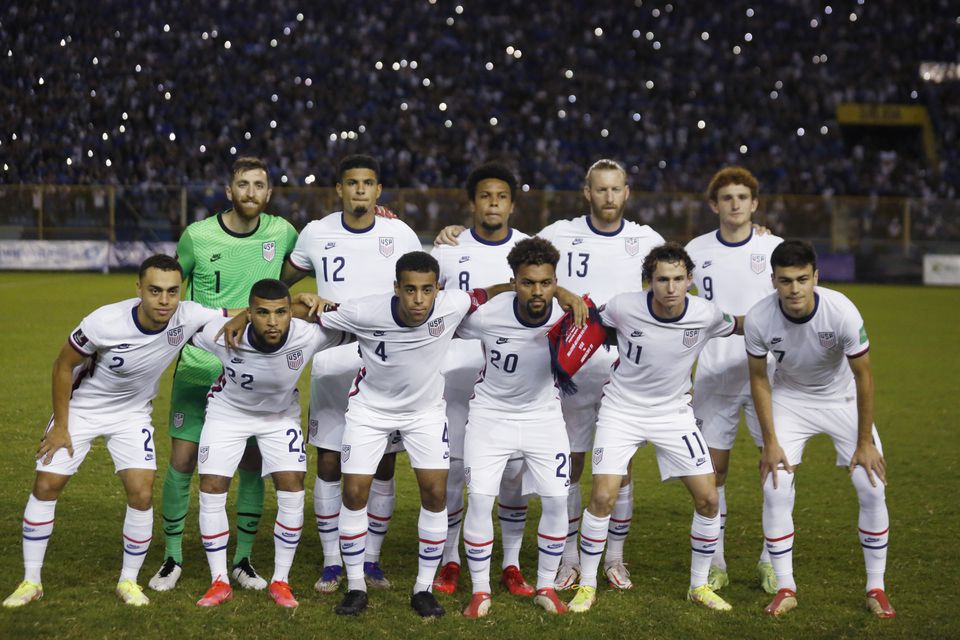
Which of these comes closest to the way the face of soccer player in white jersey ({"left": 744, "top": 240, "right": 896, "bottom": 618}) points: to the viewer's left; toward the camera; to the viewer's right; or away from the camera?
toward the camera

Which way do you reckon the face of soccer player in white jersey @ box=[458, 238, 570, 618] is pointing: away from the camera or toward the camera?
toward the camera

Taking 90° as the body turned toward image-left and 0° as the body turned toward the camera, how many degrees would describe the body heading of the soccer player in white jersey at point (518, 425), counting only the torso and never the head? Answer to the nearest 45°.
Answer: approximately 0°

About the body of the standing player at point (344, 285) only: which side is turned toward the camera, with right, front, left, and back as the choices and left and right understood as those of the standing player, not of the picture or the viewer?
front

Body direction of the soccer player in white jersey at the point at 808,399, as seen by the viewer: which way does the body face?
toward the camera

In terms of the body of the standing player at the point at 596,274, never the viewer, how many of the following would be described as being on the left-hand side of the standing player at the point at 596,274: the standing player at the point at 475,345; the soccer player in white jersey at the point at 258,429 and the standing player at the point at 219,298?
0

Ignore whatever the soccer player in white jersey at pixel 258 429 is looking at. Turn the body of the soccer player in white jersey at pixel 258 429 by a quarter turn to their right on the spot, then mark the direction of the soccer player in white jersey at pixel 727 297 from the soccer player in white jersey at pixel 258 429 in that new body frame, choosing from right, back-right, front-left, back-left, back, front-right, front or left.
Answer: back

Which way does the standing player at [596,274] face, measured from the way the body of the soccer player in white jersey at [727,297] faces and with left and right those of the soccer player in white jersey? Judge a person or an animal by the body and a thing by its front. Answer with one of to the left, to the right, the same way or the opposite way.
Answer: the same way

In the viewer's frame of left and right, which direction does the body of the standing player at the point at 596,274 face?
facing the viewer

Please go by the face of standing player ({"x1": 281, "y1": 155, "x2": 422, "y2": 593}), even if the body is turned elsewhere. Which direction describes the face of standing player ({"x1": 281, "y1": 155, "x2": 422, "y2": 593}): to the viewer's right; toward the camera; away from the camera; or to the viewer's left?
toward the camera

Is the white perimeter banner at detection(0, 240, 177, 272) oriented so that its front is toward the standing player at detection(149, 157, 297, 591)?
yes

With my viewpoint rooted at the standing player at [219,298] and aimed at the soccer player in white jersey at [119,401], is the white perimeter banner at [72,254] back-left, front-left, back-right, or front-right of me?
back-right

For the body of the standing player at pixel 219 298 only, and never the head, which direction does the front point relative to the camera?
toward the camera

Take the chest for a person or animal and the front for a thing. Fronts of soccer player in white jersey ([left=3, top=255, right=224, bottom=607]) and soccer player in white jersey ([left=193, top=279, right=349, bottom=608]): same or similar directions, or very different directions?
same or similar directions

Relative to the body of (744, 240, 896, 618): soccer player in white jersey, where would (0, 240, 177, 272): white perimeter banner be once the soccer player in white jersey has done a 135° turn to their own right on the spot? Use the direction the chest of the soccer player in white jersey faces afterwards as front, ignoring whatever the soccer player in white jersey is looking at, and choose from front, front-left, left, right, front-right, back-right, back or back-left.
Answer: front

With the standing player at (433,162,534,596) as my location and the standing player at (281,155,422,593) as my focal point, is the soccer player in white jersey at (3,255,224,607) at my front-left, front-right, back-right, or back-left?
front-left

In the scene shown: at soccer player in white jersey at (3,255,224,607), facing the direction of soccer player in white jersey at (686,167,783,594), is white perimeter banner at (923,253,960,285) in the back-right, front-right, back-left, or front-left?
front-left
